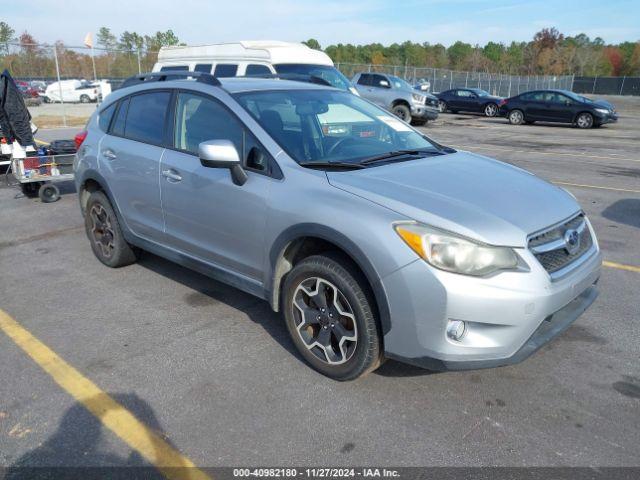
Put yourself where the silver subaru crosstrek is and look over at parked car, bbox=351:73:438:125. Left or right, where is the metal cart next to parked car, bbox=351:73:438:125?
left

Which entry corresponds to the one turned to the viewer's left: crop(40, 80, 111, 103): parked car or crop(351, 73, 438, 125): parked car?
crop(40, 80, 111, 103): parked car

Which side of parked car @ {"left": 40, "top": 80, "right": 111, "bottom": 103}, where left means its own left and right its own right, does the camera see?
left

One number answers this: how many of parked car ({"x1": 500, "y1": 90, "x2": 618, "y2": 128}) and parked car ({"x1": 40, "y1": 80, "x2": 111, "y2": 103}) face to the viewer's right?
1

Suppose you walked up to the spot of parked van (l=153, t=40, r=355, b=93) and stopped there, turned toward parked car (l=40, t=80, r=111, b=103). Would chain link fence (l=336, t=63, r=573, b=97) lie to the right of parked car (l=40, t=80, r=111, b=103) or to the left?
right

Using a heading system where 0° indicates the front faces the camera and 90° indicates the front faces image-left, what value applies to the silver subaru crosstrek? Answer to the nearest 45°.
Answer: approximately 315°

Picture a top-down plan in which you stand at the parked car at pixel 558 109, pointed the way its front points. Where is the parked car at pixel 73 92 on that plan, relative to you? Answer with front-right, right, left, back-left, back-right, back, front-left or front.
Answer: back

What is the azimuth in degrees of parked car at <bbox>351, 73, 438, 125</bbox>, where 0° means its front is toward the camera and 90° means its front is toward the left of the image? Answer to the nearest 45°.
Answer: approximately 315°

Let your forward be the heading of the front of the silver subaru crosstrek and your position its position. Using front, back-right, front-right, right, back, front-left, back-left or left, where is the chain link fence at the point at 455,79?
back-left

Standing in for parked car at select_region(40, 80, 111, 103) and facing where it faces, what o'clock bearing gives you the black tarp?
The black tarp is roughly at 9 o'clock from the parked car.

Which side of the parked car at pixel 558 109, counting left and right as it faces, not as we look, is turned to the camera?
right
